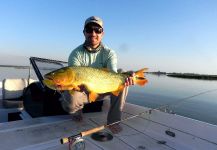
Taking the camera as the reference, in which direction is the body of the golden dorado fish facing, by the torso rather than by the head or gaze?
to the viewer's left

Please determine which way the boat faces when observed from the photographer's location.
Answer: facing the viewer and to the right of the viewer

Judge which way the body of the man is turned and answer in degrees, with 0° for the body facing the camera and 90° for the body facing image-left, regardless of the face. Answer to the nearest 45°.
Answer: approximately 0°
